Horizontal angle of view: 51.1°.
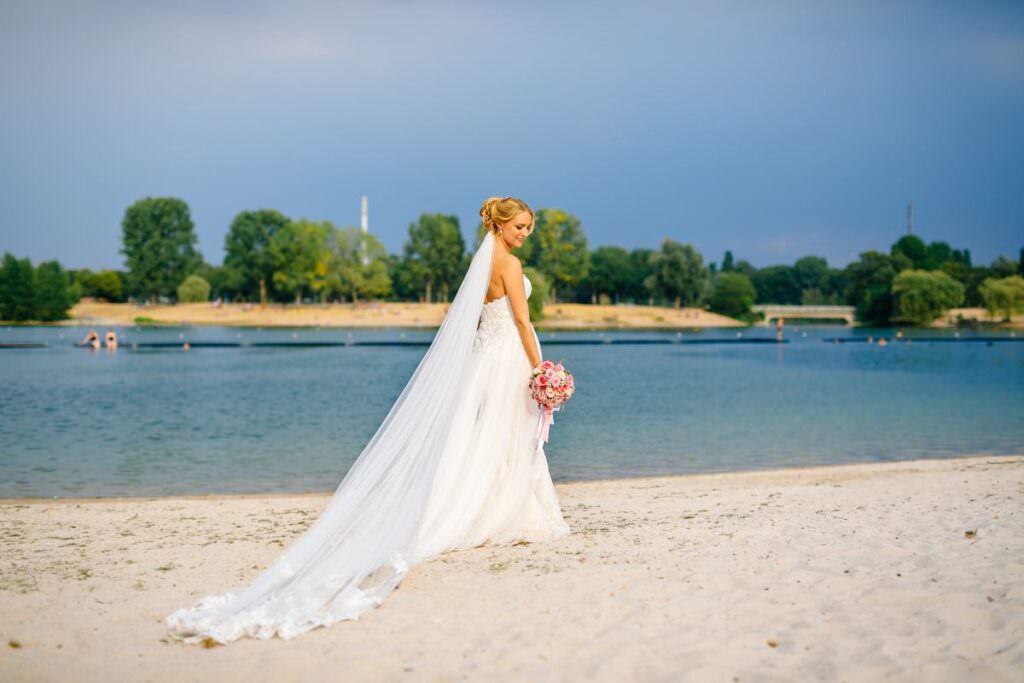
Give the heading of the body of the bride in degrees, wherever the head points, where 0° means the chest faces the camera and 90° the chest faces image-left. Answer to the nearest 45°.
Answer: approximately 225°
